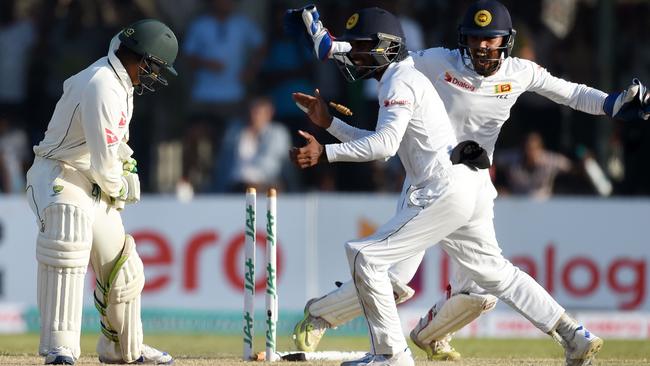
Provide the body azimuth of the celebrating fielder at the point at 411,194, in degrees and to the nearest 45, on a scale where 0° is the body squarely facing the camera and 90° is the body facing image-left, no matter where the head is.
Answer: approximately 90°

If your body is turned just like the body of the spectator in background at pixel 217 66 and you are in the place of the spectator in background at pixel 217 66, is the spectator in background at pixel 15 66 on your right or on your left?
on your right

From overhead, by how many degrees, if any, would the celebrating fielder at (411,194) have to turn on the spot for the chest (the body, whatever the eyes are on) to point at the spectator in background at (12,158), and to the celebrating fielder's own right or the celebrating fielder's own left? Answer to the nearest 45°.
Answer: approximately 45° to the celebrating fielder's own right

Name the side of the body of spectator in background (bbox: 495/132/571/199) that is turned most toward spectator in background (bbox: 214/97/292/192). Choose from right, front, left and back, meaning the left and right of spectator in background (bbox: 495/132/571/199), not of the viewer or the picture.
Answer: right

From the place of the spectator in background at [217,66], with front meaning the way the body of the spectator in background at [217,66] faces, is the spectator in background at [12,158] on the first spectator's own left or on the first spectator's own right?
on the first spectator's own right

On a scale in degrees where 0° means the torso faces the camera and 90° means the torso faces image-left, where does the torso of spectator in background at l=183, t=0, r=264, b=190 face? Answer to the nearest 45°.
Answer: approximately 0°

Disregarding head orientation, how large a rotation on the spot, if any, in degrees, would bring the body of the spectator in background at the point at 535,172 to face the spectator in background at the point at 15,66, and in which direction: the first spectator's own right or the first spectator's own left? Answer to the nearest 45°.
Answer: approximately 90° to the first spectator's own right

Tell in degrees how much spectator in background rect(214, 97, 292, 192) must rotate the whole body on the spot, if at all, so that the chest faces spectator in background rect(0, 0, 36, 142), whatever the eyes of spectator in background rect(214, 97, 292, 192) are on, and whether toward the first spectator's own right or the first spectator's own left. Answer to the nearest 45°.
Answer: approximately 90° to the first spectator's own right
